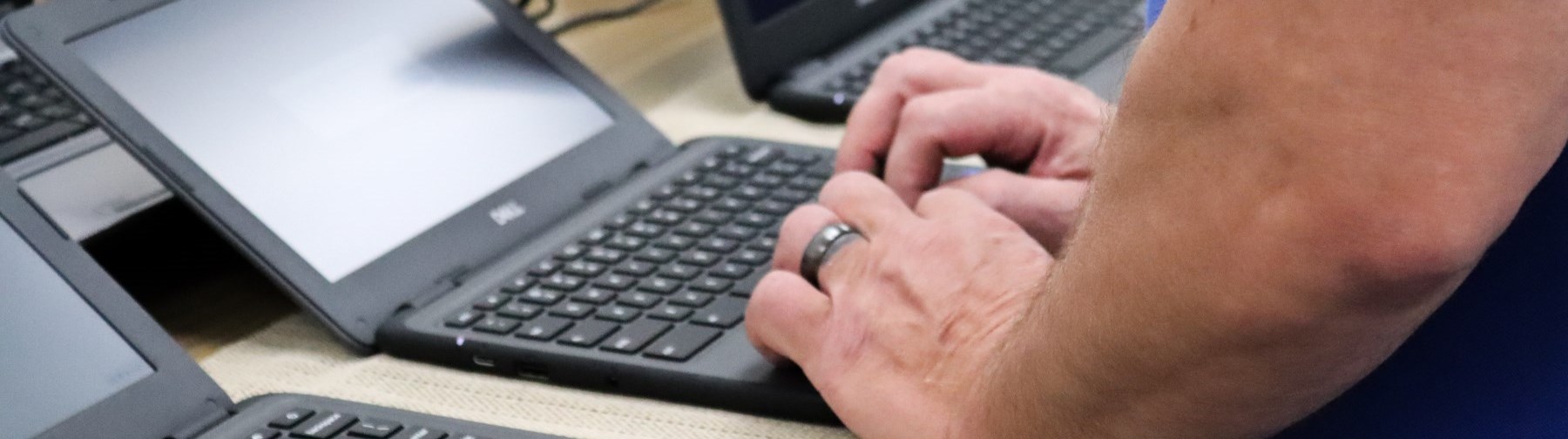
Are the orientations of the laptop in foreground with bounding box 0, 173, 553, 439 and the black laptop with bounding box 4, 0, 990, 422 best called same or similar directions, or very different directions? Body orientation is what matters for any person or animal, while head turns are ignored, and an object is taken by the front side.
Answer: same or similar directions

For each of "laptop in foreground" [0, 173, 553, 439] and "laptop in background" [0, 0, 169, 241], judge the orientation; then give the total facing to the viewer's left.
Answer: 0

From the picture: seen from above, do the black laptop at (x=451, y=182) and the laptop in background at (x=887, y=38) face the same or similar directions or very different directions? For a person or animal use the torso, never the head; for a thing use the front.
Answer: same or similar directions

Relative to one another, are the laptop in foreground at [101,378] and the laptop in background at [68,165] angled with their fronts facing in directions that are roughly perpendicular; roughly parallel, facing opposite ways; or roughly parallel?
roughly parallel

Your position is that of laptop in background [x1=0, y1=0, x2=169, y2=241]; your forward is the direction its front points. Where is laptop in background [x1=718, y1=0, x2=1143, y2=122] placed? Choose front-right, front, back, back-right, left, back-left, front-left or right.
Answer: front-left

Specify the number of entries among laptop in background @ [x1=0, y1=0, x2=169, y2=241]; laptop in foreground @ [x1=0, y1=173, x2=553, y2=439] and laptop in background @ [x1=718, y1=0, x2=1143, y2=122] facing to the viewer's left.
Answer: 0

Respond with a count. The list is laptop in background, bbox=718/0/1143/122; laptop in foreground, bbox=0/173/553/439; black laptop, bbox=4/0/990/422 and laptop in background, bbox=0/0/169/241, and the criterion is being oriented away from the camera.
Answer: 0

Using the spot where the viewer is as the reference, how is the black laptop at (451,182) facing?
facing the viewer and to the right of the viewer
